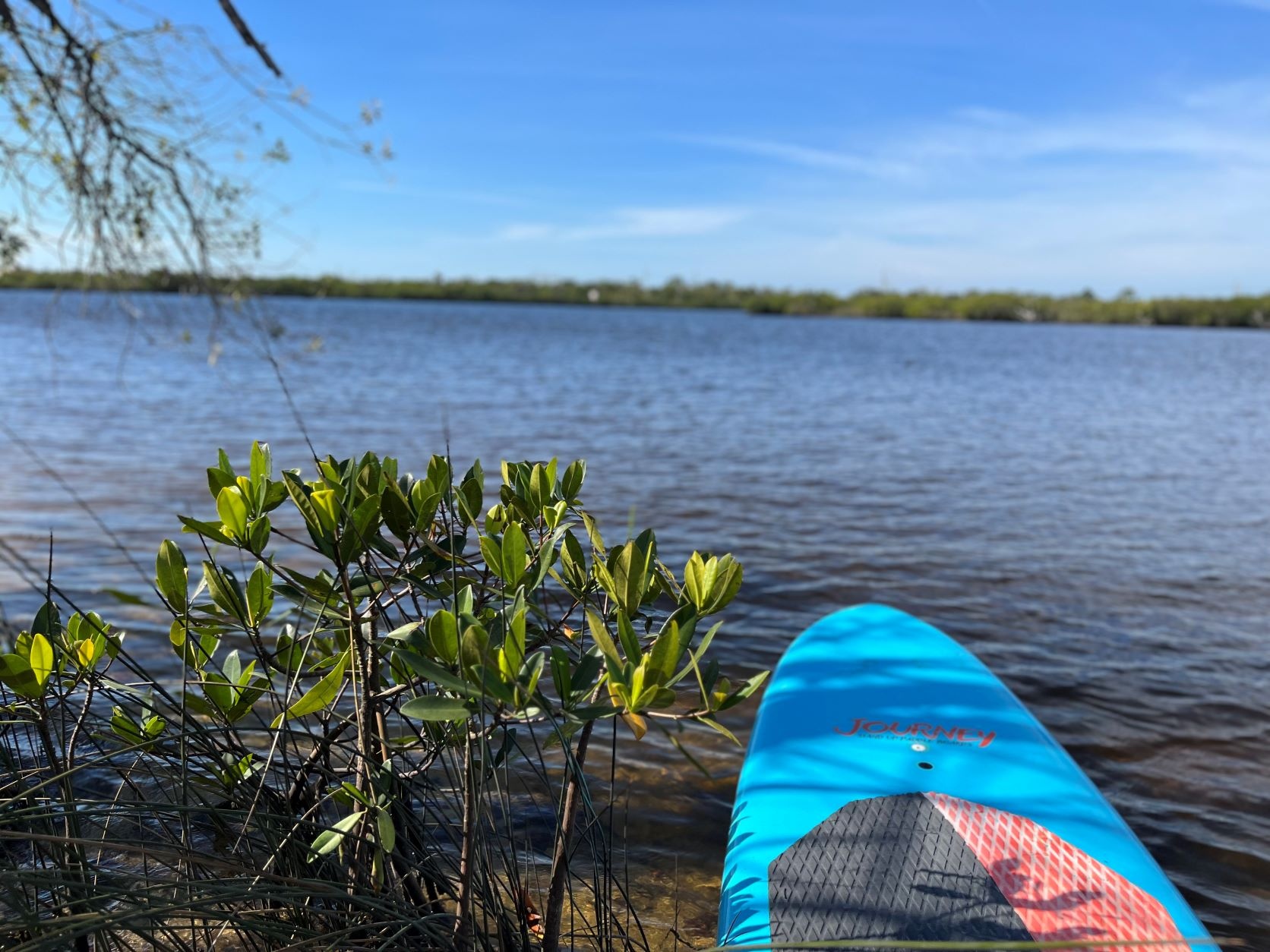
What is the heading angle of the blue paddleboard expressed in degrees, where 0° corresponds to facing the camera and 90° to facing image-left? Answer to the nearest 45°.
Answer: approximately 180°

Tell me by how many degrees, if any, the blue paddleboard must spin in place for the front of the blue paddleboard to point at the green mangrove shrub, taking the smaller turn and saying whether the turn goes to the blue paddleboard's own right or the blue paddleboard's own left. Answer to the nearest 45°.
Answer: approximately 135° to the blue paddleboard's own left
